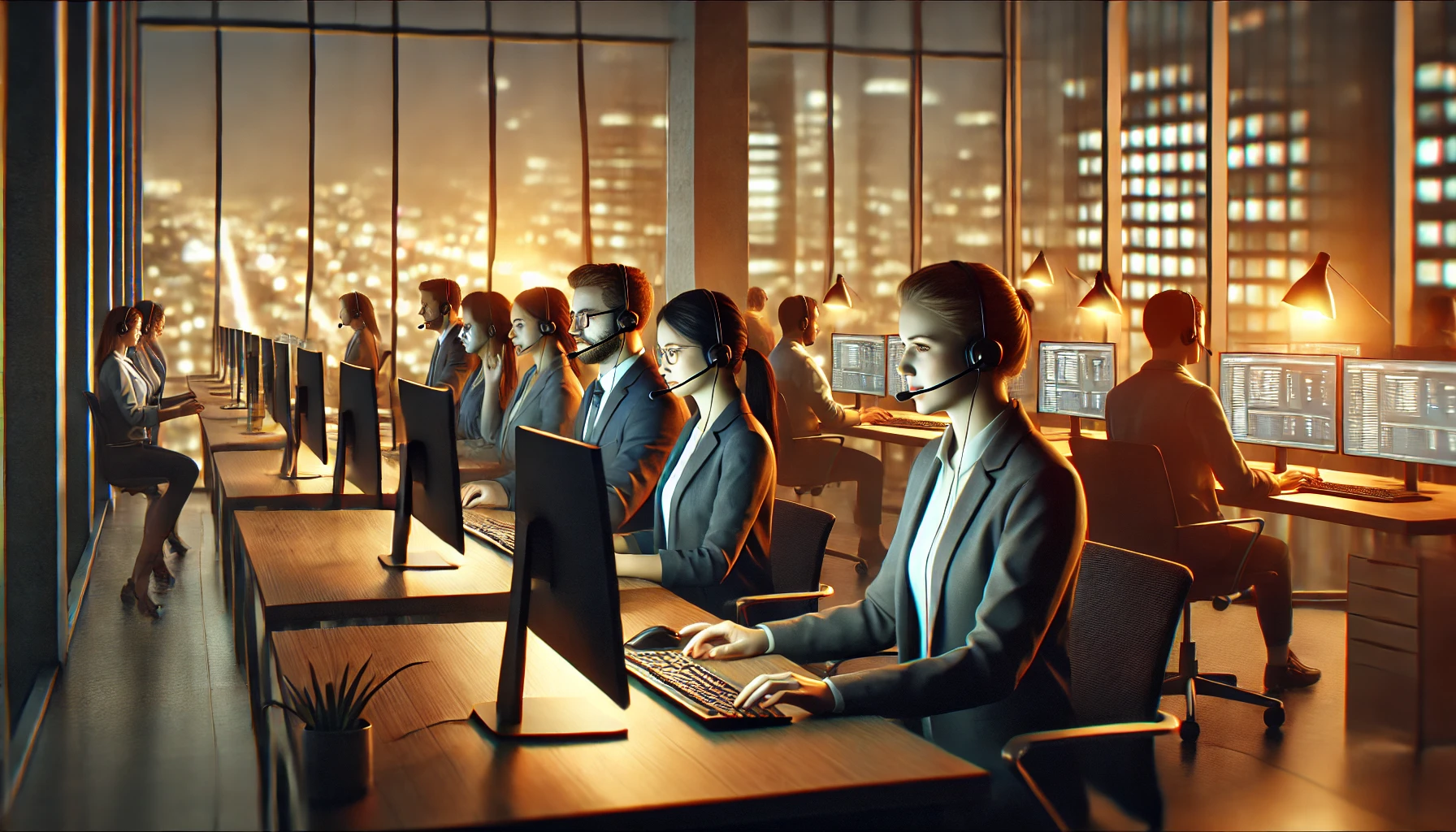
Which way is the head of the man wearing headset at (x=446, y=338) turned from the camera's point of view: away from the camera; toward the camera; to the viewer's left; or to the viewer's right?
to the viewer's left

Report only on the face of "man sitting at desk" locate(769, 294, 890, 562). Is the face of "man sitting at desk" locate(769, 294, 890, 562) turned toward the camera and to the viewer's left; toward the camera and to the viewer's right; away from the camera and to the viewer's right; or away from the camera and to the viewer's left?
away from the camera and to the viewer's right

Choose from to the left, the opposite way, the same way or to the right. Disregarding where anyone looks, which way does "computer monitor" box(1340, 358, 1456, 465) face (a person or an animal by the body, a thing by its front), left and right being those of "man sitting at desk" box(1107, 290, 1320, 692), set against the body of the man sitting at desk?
the opposite way

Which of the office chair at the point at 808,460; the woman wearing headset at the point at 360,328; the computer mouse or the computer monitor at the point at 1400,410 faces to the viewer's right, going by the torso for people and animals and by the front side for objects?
the office chair

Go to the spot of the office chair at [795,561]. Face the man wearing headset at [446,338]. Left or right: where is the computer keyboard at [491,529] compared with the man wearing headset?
left

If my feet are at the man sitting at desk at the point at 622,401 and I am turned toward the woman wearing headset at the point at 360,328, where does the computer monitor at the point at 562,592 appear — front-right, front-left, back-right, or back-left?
back-left

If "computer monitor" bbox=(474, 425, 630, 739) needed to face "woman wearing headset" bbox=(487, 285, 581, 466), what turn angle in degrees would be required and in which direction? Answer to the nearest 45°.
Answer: approximately 45° to its left

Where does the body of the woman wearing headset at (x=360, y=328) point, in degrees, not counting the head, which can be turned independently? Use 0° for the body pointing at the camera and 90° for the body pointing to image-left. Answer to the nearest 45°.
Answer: approximately 90°

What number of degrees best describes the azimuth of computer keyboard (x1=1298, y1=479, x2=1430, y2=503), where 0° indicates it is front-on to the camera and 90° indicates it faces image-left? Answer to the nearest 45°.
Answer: approximately 45°

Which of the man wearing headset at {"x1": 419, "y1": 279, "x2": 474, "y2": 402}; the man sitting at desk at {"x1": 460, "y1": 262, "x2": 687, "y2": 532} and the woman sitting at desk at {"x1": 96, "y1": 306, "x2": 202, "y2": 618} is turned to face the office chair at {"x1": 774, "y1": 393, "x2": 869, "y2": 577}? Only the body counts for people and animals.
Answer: the woman sitting at desk

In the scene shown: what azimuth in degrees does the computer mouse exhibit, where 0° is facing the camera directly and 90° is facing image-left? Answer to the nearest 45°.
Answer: approximately 90°
